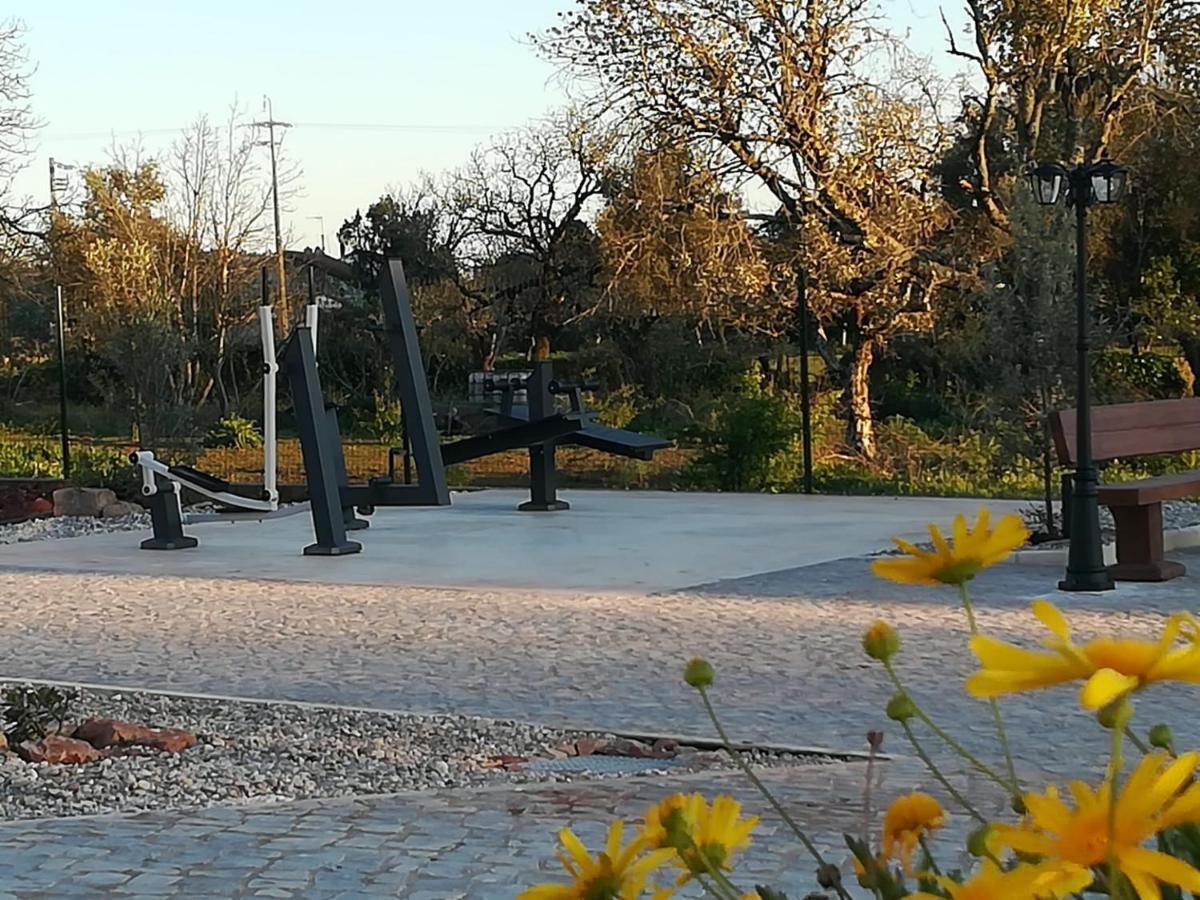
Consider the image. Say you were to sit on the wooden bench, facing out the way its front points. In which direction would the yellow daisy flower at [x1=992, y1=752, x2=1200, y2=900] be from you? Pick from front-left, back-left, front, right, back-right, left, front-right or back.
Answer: front-right

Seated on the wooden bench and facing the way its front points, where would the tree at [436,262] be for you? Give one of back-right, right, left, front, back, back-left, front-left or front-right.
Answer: back

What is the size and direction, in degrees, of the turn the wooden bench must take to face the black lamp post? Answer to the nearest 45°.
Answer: approximately 90° to its right

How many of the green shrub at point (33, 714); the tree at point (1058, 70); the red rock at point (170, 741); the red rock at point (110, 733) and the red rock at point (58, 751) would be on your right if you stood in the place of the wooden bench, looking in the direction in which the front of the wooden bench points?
4

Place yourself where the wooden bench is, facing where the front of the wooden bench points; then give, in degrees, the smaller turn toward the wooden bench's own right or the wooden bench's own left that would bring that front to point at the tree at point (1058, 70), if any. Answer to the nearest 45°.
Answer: approximately 135° to the wooden bench's own left

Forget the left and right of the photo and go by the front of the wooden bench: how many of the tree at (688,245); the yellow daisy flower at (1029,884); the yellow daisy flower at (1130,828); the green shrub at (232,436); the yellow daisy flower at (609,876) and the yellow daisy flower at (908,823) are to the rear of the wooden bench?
2

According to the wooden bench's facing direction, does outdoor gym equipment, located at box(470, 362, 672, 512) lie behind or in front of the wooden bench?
behind

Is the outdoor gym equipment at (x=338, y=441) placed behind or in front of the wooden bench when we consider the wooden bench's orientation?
behind

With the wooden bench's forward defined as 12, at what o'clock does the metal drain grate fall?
The metal drain grate is roughly at 2 o'clock from the wooden bench.

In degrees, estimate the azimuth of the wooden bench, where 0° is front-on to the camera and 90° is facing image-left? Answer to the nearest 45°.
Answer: approximately 315°

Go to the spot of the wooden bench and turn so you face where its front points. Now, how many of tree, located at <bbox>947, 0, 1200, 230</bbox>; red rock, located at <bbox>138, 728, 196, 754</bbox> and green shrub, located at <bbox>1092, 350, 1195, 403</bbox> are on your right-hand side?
1

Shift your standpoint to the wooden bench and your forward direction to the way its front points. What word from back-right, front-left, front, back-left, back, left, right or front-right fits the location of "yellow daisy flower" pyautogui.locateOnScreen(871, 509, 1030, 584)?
front-right

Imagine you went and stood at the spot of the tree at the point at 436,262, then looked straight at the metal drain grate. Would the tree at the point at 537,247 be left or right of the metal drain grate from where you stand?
left

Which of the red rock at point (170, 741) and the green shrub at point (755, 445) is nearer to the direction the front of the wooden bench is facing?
the red rock

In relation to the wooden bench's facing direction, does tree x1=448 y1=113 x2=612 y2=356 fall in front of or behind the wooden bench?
behind
